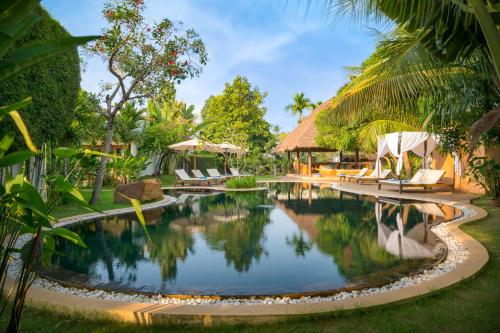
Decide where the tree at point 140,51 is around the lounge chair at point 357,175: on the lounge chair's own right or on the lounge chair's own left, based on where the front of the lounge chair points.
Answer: on the lounge chair's own left

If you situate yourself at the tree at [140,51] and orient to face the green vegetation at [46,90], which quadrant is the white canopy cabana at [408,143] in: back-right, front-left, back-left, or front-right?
back-left

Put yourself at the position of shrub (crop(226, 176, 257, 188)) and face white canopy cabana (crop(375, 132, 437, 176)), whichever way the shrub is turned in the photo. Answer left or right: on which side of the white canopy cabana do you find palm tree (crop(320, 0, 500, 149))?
right

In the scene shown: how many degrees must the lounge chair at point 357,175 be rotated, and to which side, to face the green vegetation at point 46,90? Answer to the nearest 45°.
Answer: approximately 45° to its left

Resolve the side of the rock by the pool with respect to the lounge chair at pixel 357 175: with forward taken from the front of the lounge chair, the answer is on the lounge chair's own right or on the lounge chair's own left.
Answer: on the lounge chair's own left

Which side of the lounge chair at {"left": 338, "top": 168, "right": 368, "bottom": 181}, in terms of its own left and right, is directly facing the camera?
left

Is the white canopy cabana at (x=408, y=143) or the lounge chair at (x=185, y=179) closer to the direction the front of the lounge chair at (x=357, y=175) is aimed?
the lounge chair
